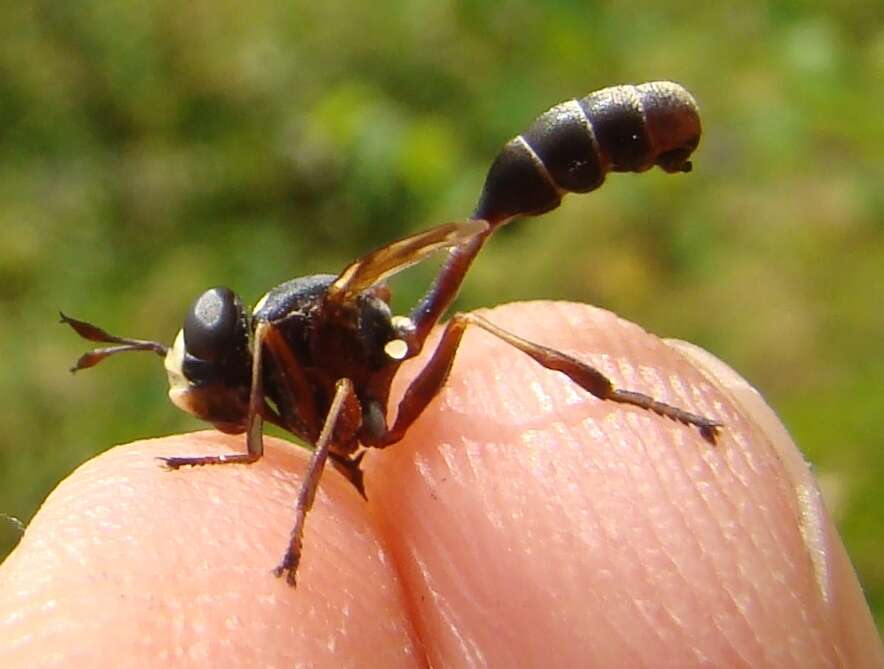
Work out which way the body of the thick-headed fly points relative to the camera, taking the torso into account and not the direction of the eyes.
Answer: to the viewer's left
